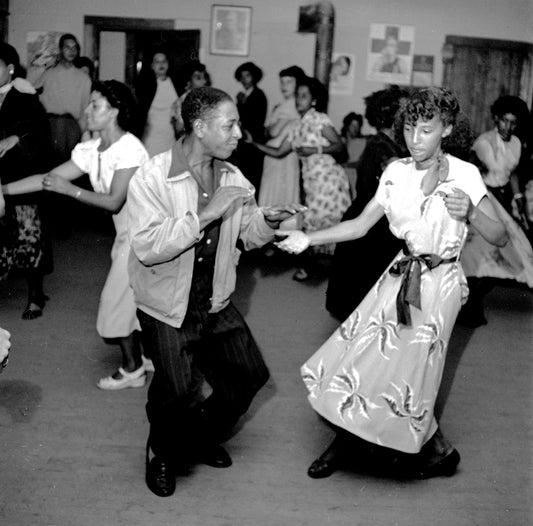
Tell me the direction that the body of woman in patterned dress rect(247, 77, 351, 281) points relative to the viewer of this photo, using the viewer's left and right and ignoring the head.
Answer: facing the viewer and to the left of the viewer

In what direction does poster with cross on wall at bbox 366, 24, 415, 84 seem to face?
toward the camera

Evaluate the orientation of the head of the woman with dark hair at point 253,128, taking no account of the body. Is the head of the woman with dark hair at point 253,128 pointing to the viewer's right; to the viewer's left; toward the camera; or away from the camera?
toward the camera

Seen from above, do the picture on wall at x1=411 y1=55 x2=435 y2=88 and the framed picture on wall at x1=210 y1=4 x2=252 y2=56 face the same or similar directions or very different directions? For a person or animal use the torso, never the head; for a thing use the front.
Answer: same or similar directions

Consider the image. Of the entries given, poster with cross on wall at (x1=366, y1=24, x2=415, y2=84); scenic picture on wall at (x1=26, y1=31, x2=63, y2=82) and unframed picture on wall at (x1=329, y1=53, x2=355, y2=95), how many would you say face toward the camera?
3

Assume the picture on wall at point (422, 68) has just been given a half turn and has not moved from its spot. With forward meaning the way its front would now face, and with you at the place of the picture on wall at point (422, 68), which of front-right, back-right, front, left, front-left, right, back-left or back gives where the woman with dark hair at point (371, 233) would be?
back

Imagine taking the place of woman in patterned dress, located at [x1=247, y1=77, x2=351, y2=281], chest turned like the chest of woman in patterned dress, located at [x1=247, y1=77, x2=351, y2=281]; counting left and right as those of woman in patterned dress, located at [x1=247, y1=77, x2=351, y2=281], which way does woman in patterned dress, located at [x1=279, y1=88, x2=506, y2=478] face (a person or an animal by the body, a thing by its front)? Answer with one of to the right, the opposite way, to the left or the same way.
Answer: the same way

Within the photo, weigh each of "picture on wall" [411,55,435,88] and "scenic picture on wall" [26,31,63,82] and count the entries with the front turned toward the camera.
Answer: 2

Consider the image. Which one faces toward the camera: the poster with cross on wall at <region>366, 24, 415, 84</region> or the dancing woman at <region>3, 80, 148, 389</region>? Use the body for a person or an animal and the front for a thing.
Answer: the poster with cross on wall

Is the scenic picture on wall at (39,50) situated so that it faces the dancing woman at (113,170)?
yes

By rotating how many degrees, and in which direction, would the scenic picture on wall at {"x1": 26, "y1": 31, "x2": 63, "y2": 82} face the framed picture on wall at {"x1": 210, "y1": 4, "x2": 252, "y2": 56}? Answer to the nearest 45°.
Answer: approximately 90° to its left

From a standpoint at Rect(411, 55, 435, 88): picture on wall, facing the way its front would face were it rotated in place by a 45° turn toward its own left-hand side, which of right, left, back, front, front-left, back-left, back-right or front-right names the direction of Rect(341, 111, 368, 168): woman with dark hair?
right

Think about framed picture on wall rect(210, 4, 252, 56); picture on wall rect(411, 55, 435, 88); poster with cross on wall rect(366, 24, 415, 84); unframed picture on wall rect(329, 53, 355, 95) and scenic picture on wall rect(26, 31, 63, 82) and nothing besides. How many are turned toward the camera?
5

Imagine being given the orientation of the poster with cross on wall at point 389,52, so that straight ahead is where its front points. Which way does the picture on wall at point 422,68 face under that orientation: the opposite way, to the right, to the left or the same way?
the same way

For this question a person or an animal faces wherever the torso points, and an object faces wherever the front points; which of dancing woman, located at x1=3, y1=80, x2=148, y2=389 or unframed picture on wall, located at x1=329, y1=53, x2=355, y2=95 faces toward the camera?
the unframed picture on wall
